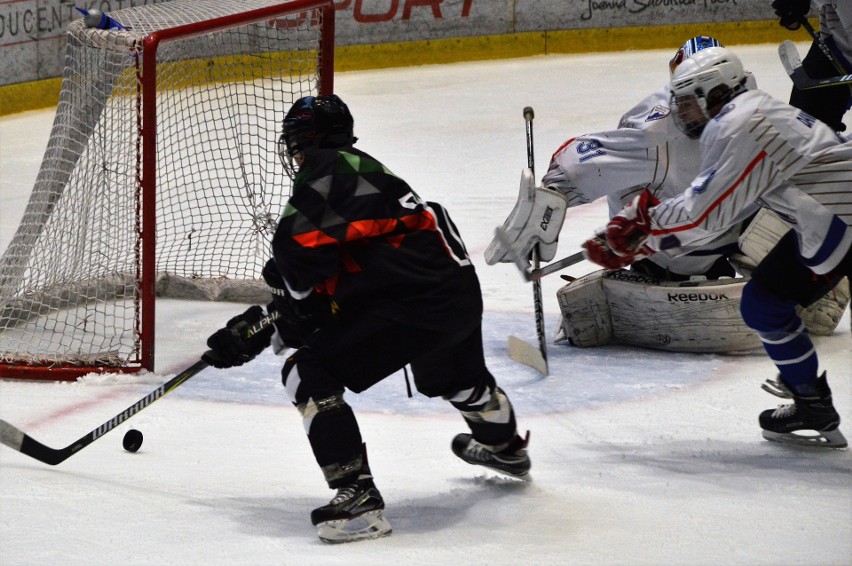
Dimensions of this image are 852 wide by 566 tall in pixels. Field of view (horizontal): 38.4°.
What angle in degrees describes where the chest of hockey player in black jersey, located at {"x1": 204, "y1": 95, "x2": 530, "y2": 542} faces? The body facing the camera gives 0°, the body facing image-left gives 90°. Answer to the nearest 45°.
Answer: approximately 90°

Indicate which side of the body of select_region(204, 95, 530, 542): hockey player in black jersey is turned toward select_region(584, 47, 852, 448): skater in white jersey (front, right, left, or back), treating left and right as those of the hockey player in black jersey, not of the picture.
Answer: back

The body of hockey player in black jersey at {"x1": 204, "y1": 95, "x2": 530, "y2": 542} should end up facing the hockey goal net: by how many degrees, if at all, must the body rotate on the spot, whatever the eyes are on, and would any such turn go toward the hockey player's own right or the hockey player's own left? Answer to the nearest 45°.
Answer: approximately 45° to the hockey player's own right

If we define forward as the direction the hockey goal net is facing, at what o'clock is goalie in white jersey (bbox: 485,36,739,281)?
The goalie in white jersey is roughly at 11 o'clock from the hockey goal net.

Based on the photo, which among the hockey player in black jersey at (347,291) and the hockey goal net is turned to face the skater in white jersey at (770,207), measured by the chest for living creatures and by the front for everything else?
the hockey goal net

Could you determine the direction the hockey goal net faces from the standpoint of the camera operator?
facing the viewer and to the right of the viewer

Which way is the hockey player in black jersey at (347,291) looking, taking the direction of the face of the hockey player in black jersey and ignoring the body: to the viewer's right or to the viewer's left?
to the viewer's left

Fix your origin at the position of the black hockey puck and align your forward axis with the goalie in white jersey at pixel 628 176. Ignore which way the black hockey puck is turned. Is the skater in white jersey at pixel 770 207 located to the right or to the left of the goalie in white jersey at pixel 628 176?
right

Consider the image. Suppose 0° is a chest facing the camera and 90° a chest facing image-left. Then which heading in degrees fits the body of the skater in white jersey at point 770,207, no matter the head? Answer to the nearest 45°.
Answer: approximately 90°

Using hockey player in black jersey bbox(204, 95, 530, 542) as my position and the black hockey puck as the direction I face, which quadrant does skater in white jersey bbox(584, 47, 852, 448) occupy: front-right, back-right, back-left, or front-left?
back-right

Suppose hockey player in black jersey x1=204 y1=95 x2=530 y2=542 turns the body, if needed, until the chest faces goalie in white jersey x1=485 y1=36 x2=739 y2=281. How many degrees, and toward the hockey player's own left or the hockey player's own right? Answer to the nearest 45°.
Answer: approximately 135° to the hockey player's own right

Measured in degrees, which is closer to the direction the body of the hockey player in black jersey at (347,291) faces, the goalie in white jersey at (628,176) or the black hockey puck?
the black hockey puck
